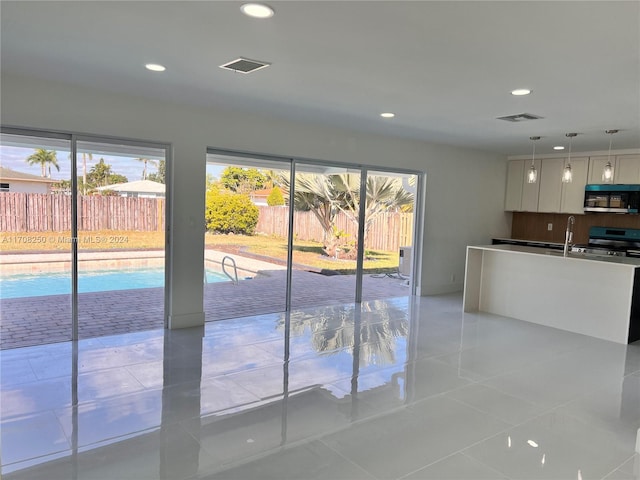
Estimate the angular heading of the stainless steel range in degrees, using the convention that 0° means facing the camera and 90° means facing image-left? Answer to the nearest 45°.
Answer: approximately 45°
